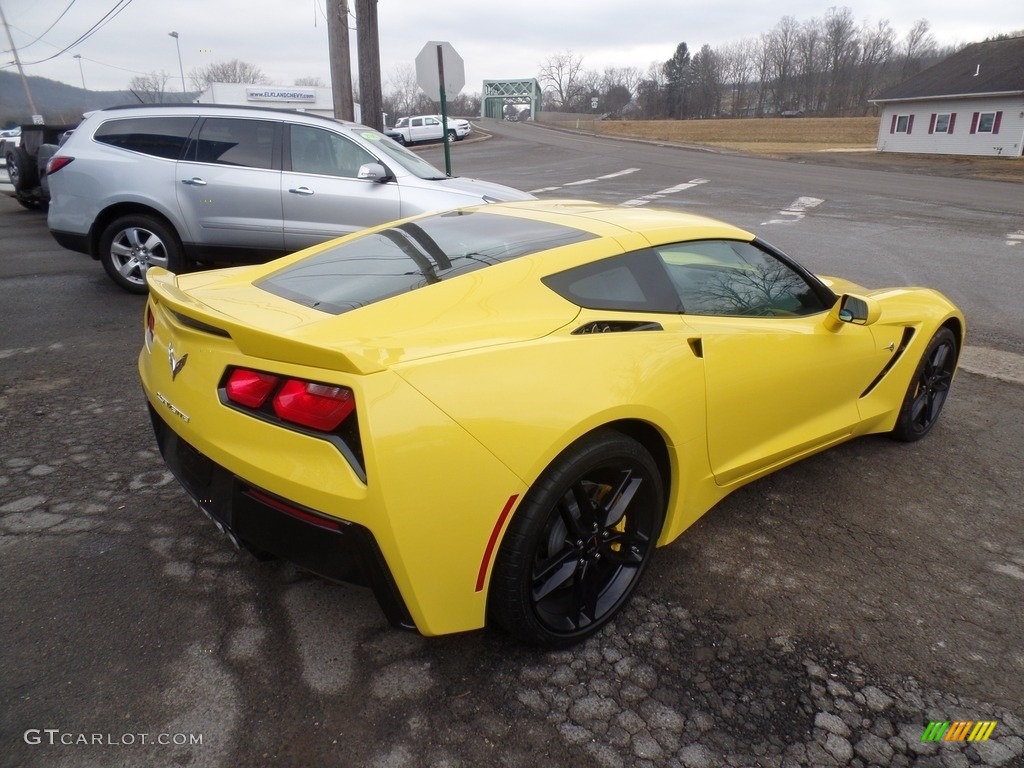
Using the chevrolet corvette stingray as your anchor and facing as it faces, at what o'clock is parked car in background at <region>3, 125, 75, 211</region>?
The parked car in background is roughly at 9 o'clock from the chevrolet corvette stingray.

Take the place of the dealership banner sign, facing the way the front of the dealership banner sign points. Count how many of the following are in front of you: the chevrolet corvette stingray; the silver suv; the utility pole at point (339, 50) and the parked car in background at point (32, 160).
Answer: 4

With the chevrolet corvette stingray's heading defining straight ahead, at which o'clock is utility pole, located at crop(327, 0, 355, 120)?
The utility pole is roughly at 10 o'clock from the chevrolet corvette stingray.

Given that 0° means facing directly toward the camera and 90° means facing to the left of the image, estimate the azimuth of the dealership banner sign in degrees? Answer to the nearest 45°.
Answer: approximately 0°

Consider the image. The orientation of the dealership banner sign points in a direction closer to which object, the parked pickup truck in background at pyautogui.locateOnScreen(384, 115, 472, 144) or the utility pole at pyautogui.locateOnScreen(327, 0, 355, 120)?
the utility pole

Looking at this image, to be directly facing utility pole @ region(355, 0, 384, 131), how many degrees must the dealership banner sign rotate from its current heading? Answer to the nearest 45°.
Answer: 0° — it already faces it

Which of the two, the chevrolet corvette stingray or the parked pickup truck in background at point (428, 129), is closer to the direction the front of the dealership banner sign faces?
the chevrolet corvette stingray

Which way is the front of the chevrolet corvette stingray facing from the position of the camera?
facing away from the viewer and to the right of the viewer

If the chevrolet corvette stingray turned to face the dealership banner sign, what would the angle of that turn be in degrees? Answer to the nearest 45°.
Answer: approximately 45° to its left

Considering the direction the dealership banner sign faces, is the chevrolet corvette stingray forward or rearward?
forward

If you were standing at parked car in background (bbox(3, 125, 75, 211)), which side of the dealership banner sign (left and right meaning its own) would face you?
front

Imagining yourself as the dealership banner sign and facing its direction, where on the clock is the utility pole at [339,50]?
The utility pole is roughly at 12 o'clock from the dealership banner sign.

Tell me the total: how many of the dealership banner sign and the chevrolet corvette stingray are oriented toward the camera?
1

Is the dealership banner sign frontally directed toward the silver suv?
yes

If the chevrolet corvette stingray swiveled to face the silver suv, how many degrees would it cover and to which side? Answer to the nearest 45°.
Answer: approximately 90° to its left
